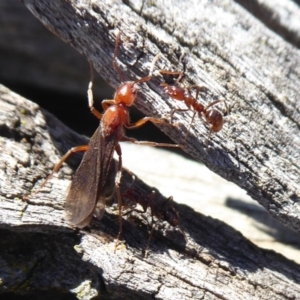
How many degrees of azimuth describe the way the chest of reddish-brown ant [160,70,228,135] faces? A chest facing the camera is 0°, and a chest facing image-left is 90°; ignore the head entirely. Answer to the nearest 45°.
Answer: approximately 135°

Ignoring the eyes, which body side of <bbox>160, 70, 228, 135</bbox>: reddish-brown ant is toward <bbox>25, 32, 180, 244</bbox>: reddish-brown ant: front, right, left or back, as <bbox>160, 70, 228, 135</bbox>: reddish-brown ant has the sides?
front

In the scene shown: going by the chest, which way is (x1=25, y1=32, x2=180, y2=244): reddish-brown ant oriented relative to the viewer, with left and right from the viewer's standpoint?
facing away from the viewer

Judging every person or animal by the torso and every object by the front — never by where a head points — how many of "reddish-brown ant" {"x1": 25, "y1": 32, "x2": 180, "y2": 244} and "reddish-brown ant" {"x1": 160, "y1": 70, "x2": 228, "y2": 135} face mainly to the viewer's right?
0
